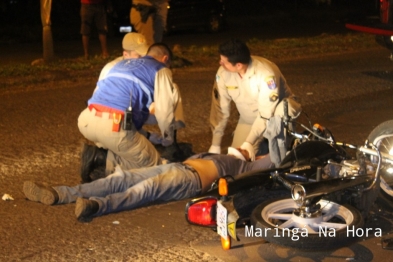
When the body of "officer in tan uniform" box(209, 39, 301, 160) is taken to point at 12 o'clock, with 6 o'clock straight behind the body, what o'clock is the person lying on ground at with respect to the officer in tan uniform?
The person lying on ground is roughly at 12 o'clock from the officer in tan uniform.

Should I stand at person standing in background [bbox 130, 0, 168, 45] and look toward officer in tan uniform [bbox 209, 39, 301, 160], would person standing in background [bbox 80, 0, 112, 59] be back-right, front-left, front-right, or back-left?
back-right

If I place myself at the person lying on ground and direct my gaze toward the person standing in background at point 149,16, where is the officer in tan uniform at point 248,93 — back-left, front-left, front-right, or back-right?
front-right

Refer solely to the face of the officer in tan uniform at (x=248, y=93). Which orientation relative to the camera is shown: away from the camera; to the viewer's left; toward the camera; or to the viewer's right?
to the viewer's left

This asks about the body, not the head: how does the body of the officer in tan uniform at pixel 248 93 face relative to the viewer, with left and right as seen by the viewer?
facing the viewer and to the left of the viewer

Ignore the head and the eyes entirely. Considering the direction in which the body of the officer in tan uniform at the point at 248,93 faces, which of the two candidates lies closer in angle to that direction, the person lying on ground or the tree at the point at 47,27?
the person lying on ground

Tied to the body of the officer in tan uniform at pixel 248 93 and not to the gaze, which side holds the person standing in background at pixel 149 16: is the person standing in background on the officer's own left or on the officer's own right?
on the officer's own right

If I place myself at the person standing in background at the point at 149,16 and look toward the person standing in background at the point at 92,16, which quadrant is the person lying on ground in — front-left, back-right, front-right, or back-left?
back-left
